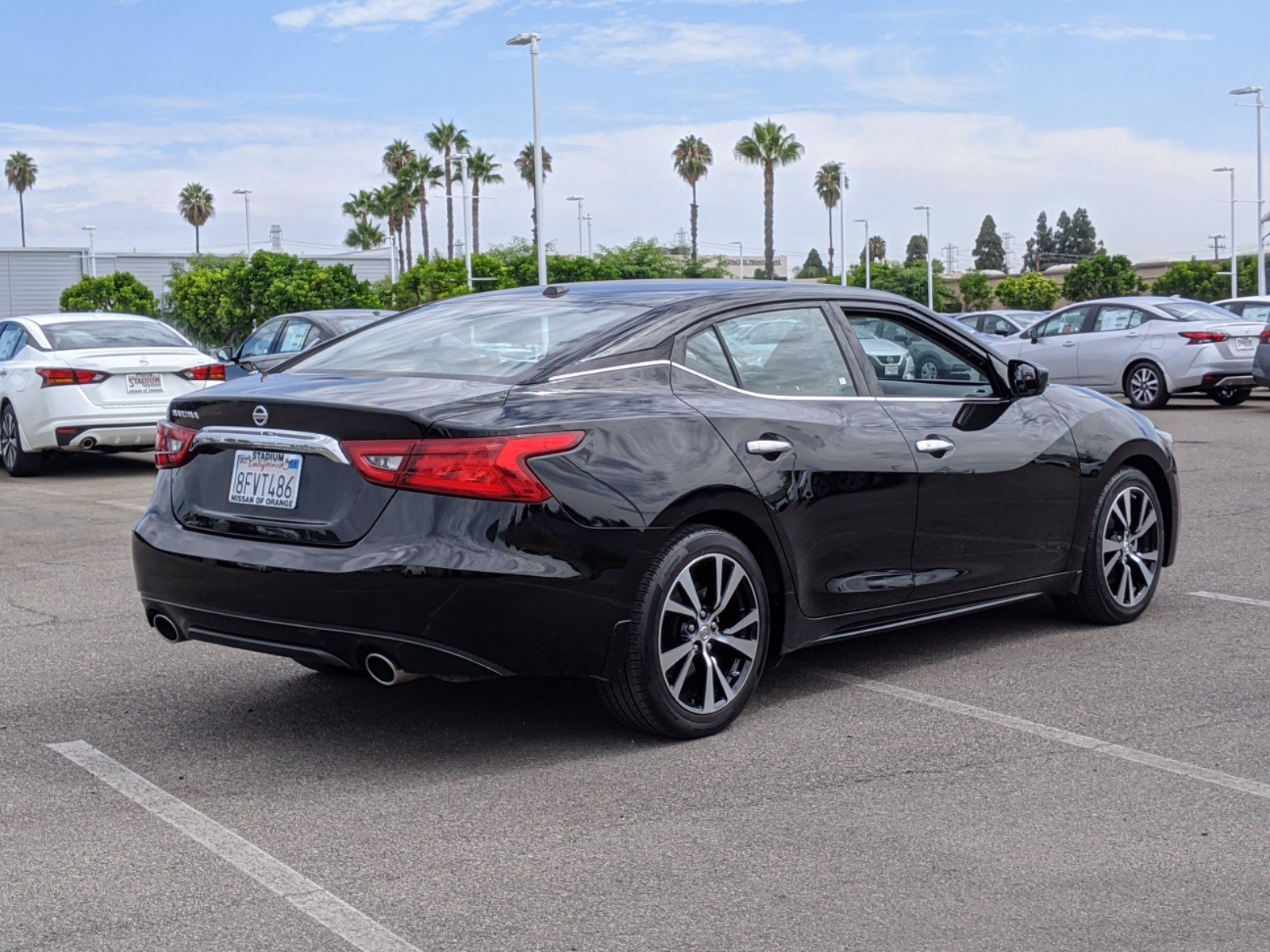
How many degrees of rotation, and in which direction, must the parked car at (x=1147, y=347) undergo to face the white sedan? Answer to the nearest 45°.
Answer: approximately 90° to its left

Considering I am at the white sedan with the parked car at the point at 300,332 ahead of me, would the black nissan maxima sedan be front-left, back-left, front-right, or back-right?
back-right

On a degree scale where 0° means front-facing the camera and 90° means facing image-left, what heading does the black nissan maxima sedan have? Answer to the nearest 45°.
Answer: approximately 225°

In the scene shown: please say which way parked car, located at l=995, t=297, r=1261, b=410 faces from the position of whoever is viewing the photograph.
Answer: facing away from the viewer and to the left of the viewer

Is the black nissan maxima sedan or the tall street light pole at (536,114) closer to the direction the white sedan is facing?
the tall street light pole

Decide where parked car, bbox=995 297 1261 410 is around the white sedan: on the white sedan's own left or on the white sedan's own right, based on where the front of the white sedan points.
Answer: on the white sedan's own right

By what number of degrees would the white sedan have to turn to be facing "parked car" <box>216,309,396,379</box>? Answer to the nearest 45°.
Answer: approximately 90° to its right

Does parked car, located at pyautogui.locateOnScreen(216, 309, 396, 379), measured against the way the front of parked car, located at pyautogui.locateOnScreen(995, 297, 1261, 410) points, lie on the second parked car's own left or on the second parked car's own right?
on the second parked car's own left

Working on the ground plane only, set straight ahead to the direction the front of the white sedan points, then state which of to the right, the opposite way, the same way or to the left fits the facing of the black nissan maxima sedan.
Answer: to the right

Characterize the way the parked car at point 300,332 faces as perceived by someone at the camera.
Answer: facing away from the viewer and to the left of the viewer

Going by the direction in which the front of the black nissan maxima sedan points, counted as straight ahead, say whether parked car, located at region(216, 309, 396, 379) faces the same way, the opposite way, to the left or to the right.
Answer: to the left

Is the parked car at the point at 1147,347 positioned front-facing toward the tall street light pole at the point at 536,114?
yes
